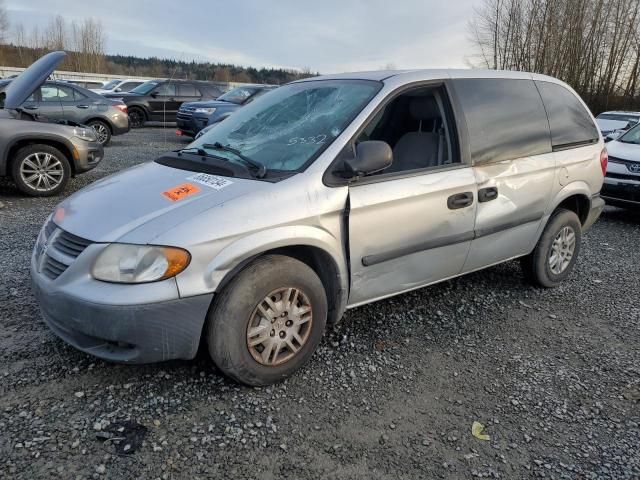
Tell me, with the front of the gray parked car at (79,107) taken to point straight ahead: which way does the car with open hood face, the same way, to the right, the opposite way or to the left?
the opposite way

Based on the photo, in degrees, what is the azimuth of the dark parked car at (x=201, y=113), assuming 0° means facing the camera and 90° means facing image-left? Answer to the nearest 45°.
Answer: approximately 45°

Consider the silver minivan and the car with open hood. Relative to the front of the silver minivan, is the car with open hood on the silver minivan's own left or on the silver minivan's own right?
on the silver minivan's own right

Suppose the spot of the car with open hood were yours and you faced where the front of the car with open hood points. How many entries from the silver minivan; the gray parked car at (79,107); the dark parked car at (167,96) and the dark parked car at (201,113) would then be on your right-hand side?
1

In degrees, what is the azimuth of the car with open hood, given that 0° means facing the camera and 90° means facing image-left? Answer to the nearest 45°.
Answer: approximately 270°

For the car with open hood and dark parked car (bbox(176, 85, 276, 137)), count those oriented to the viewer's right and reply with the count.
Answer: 1

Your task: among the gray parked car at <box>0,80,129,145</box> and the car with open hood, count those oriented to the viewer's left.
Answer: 1
